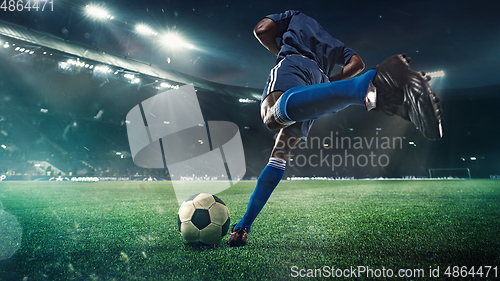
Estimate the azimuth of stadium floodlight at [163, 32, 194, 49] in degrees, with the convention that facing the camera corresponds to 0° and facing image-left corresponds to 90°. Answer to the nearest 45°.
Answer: approximately 315°

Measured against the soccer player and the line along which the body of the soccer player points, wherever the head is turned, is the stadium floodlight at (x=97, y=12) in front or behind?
in front

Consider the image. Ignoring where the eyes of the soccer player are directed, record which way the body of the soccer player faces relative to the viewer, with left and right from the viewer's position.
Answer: facing away from the viewer and to the left of the viewer

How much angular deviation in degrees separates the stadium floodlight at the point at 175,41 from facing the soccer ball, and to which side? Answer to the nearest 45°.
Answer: approximately 45° to its right

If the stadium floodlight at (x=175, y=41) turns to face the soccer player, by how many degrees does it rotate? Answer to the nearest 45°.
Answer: approximately 45° to its right

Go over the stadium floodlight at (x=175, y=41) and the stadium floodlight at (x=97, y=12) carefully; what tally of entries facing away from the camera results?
0

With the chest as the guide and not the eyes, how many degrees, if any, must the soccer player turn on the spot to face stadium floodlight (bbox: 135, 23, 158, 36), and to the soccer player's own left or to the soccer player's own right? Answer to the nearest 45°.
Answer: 0° — they already face it

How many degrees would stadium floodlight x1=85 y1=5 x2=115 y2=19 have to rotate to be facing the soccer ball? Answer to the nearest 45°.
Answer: approximately 45° to its right

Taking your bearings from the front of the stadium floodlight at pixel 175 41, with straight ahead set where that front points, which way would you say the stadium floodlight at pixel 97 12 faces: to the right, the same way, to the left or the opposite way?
the same way
